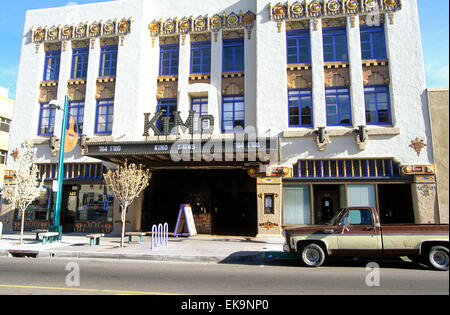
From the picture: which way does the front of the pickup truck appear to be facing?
to the viewer's left

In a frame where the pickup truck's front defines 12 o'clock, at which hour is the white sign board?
The white sign board is roughly at 1 o'clock from the pickup truck.
